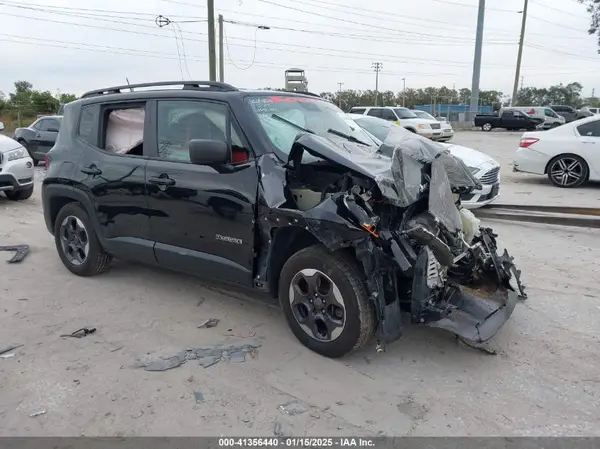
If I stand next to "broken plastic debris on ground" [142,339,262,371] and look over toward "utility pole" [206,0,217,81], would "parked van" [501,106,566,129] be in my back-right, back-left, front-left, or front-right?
front-right

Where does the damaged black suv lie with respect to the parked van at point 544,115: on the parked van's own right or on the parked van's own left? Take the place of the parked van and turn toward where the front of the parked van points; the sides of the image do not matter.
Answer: on the parked van's own right

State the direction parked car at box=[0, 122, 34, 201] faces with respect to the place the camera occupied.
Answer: facing the viewer and to the right of the viewer

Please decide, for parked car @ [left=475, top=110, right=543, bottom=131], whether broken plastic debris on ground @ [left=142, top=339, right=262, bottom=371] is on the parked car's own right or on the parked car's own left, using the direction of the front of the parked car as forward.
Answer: on the parked car's own right

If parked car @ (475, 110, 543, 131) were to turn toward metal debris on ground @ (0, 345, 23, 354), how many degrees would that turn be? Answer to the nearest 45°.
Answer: approximately 90° to its right

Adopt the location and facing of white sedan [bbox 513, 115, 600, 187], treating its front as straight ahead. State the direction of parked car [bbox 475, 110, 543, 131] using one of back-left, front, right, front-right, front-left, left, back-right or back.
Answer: left

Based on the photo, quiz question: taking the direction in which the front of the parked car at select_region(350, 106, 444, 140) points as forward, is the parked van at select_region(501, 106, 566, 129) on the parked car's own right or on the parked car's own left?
on the parked car's own left

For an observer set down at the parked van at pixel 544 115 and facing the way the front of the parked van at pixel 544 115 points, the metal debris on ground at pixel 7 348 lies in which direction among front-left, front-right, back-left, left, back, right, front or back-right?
right

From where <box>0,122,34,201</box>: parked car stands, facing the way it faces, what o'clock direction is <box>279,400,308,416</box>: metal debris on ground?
The metal debris on ground is roughly at 1 o'clock from the parked car.

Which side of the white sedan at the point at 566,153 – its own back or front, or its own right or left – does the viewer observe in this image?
right

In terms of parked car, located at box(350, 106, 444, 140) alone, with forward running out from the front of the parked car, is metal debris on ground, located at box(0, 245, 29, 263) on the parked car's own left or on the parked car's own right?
on the parked car's own right

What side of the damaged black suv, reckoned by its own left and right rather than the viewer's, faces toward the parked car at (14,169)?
back

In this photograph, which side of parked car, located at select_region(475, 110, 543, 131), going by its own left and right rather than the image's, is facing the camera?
right
